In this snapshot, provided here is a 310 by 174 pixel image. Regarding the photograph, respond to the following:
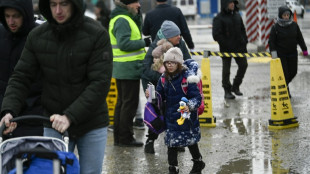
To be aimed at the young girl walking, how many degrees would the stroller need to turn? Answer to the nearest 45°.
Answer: approximately 135° to its left

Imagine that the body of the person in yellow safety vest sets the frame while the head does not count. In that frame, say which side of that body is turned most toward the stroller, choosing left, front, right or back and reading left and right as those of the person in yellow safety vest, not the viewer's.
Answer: right

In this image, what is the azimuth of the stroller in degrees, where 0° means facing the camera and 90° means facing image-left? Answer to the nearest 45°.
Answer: approximately 0°

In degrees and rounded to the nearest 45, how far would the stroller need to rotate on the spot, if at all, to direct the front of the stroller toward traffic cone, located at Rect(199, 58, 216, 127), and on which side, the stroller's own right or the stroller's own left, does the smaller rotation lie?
approximately 135° to the stroller's own left

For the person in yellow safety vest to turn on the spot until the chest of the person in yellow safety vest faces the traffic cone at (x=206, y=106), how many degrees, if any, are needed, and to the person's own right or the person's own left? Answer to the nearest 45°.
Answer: approximately 45° to the person's own left
